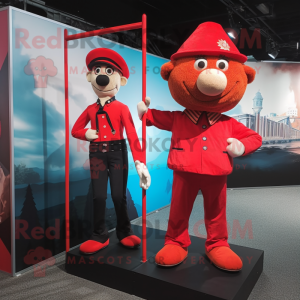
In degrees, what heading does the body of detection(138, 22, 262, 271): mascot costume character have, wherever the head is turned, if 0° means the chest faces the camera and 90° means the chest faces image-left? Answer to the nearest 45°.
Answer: approximately 0°

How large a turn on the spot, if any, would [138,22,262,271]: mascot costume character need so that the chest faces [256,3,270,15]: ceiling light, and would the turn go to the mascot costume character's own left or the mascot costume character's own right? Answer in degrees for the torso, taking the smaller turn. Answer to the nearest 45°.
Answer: approximately 180°

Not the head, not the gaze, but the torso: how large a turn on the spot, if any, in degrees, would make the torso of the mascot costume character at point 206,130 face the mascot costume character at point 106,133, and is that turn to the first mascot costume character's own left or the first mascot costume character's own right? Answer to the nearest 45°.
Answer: approximately 90° to the first mascot costume character's own right
